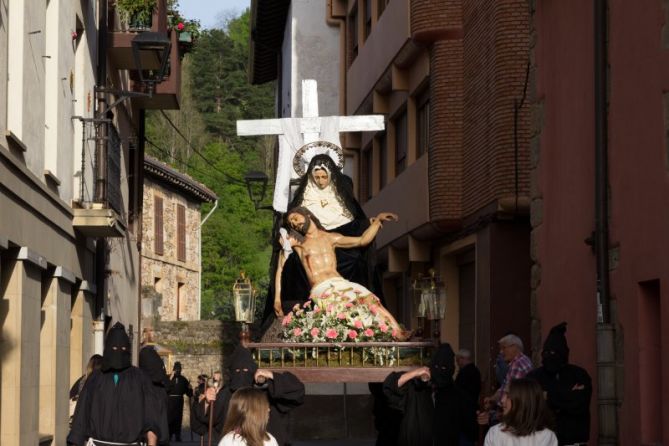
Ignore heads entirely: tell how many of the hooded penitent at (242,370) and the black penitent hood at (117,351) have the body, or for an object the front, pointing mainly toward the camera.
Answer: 2

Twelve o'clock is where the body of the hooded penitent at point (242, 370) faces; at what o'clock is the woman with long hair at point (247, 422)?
The woman with long hair is roughly at 12 o'clock from the hooded penitent.

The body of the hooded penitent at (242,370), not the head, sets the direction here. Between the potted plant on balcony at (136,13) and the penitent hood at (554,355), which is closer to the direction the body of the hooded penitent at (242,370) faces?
the penitent hood

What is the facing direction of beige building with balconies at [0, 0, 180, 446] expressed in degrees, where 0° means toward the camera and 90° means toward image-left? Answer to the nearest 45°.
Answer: approximately 270°

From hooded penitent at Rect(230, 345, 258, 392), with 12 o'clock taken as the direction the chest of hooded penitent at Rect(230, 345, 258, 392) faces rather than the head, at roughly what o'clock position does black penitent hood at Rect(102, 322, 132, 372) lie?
black penitent hood at Rect(102, 322, 132, 372) is roughly at 2 o'clock from hooded penitent at Rect(230, 345, 258, 392).
